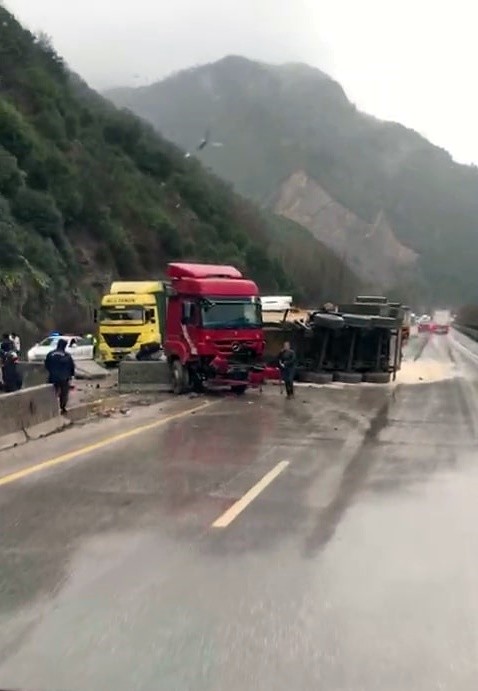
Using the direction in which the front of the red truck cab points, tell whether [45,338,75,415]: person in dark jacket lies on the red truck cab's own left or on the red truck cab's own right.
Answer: on the red truck cab's own right

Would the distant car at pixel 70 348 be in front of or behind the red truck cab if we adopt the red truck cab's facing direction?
behind

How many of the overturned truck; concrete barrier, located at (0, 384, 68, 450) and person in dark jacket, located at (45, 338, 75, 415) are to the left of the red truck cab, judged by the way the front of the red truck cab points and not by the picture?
1

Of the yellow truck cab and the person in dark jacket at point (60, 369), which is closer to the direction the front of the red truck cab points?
the person in dark jacket

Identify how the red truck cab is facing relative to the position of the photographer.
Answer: facing the viewer and to the right of the viewer

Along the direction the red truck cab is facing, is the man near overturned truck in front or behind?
in front

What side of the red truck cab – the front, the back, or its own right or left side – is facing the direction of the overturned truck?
left

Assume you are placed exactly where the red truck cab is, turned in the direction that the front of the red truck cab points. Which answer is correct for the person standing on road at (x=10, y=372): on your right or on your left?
on your right

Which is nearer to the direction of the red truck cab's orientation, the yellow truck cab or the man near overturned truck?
the man near overturned truck
